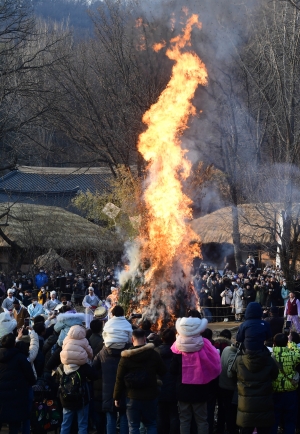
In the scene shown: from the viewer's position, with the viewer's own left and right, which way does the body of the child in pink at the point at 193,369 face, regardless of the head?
facing away from the viewer

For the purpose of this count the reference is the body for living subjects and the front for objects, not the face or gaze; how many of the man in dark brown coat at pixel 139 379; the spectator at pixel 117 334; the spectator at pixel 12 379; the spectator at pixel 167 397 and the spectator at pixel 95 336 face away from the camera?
5

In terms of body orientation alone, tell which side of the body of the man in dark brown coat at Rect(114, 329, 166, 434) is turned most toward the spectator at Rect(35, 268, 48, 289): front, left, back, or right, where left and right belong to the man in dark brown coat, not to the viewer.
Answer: front

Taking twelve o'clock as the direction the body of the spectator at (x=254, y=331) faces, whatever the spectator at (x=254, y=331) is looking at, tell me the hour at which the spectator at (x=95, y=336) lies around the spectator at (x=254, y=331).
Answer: the spectator at (x=95, y=336) is roughly at 10 o'clock from the spectator at (x=254, y=331).

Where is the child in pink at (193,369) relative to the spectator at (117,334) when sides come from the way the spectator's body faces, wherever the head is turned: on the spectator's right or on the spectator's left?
on the spectator's right

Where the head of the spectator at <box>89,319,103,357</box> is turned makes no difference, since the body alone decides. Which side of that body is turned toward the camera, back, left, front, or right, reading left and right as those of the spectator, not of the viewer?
back

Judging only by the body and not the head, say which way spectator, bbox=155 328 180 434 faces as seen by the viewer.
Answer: away from the camera

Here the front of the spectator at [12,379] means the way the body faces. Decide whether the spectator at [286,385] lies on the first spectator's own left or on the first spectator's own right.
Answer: on the first spectator's own right

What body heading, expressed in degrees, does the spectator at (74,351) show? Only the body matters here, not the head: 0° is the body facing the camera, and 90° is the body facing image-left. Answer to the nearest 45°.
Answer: approximately 225°

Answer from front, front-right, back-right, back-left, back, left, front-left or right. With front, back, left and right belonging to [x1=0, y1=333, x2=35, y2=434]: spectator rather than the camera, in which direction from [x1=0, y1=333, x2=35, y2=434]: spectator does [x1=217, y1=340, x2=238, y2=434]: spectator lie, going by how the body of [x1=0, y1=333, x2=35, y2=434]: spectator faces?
right

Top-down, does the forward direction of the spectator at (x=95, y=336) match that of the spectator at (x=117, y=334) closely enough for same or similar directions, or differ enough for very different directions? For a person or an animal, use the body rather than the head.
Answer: same or similar directions

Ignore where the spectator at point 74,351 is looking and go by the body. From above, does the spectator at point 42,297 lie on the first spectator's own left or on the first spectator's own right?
on the first spectator's own left

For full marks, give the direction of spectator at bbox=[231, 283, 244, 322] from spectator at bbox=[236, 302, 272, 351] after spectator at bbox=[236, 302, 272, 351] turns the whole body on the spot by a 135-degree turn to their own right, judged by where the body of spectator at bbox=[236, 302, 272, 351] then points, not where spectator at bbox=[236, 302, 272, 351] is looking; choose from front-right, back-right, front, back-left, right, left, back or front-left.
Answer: back-left

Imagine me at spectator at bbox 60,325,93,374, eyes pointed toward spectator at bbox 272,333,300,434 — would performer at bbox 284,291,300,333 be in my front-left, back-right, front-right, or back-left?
front-left

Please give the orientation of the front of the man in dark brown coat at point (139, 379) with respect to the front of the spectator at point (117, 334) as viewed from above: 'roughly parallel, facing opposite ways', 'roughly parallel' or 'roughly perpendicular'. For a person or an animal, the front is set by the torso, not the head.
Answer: roughly parallel

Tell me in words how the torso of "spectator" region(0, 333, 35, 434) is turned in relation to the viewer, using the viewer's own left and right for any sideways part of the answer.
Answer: facing away from the viewer

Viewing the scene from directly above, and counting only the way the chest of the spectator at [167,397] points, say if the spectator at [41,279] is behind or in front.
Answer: in front

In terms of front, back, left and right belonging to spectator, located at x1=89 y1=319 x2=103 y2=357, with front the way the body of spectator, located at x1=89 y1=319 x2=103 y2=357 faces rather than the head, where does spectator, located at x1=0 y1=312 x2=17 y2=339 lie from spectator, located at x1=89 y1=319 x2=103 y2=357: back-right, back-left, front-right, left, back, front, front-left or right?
left
